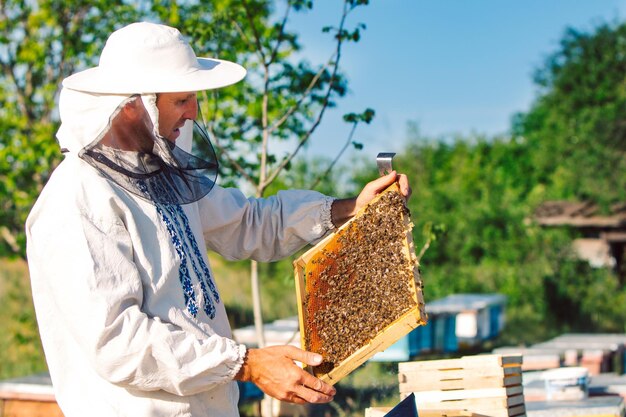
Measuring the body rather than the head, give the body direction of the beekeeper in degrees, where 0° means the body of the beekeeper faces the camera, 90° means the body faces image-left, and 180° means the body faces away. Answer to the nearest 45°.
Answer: approximately 315°

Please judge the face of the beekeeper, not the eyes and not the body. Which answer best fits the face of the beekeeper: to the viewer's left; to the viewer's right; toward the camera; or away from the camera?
to the viewer's right
